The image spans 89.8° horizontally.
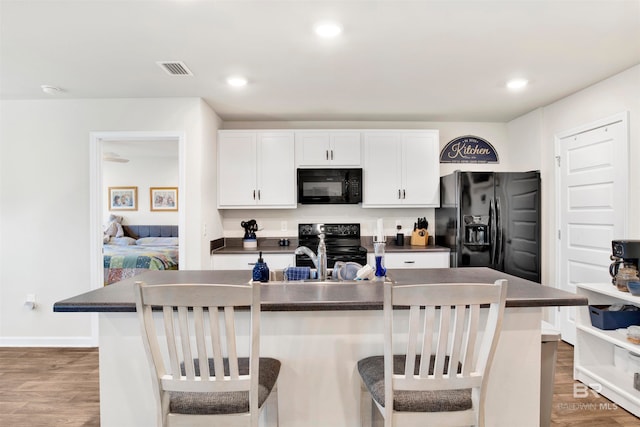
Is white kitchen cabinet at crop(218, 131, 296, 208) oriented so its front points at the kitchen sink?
yes

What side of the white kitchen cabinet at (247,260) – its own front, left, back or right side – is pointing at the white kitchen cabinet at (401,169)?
left

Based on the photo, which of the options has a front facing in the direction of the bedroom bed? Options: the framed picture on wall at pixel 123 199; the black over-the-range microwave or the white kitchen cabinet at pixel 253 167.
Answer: the framed picture on wall

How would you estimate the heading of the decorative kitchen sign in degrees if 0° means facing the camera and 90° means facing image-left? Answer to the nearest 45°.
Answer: approximately 0°

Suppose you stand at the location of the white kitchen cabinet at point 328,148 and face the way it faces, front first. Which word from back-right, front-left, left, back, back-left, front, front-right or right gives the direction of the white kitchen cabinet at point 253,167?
right

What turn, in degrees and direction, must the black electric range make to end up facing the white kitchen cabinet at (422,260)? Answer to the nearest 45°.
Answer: approximately 45° to its left

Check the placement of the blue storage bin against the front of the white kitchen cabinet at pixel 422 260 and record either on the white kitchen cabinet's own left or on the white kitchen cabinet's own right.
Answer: on the white kitchen cabinet's own left

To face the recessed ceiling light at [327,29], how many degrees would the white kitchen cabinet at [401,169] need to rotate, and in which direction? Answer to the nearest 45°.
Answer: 0° — it already faces it

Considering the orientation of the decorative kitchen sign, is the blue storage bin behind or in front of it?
in front
